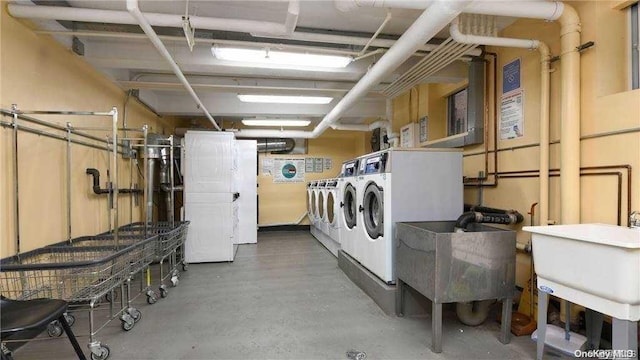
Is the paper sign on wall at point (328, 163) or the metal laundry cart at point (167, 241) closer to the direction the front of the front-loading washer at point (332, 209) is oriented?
the metal laundry cart

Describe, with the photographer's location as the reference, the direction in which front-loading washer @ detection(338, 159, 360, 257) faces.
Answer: facing to the left of the viewer

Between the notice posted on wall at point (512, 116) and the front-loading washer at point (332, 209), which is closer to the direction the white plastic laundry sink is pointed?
the front-loading washer

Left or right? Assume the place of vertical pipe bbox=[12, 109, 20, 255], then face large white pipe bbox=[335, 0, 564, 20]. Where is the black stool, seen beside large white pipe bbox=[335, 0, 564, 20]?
right

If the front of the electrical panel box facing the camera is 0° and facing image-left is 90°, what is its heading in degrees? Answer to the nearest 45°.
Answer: approximately 45°

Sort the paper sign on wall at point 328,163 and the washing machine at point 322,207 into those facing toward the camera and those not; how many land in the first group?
1

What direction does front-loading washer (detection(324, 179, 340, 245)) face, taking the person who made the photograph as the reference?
facing to the left of the viewer

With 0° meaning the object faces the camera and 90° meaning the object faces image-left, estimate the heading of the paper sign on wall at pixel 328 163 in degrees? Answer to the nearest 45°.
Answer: approximately 0°

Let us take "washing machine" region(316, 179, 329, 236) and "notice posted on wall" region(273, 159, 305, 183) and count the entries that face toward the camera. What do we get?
1

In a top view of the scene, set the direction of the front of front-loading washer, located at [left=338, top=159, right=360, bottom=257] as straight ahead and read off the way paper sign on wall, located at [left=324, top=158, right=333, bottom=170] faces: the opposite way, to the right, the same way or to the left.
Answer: to the left

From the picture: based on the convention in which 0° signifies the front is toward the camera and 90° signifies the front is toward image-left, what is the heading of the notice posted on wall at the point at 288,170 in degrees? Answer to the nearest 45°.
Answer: approximately 0°

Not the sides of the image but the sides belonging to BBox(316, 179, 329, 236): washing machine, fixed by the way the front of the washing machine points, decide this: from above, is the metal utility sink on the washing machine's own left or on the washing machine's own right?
on the washing machine's own left

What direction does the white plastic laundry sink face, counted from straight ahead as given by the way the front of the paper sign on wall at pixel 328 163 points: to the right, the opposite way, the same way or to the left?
to the right

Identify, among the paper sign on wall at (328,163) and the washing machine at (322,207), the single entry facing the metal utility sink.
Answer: the paper sign on wall
